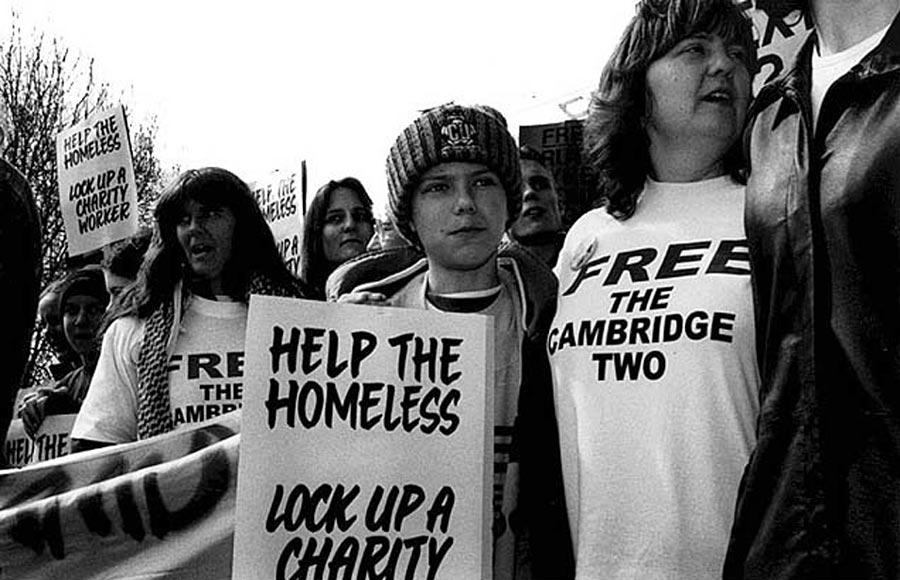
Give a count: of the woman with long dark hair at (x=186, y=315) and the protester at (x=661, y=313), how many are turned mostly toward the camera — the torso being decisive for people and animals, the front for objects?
2

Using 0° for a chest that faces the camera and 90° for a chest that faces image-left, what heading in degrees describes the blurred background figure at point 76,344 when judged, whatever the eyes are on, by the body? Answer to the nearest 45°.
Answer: approximately 0°

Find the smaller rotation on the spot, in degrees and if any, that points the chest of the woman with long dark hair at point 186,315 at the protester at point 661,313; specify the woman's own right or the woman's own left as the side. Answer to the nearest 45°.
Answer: approximately 45° to the woman's own left

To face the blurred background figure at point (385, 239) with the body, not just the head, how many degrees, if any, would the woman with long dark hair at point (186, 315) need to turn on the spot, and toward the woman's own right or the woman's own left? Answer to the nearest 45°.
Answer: approximately 135° to the woman's own left

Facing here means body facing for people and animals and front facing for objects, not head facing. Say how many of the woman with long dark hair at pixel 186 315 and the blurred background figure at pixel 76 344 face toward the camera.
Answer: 2

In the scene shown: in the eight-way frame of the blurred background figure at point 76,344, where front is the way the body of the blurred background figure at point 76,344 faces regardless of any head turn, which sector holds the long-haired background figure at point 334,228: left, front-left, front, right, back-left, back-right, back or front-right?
front-left

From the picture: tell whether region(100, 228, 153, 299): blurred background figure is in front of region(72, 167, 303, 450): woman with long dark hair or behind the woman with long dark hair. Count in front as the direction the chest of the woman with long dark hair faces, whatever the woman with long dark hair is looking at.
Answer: behind

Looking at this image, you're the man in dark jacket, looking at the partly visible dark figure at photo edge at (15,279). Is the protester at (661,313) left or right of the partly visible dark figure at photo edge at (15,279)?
right
